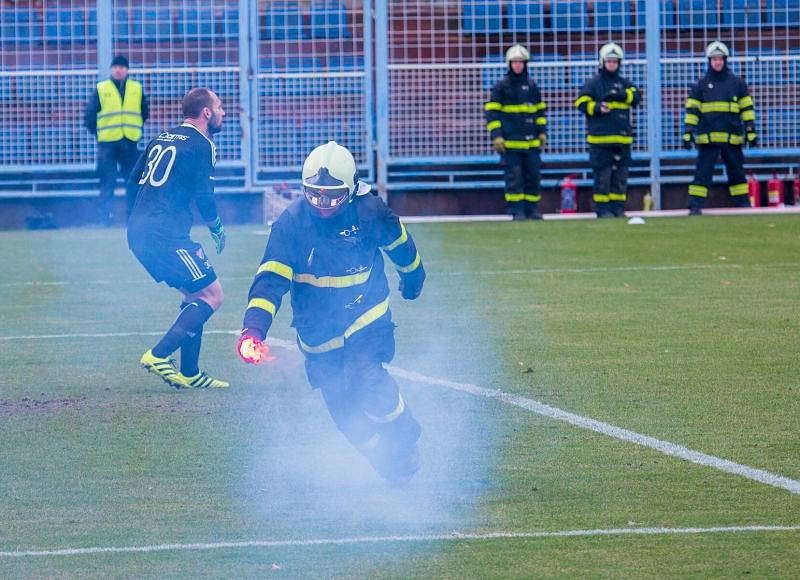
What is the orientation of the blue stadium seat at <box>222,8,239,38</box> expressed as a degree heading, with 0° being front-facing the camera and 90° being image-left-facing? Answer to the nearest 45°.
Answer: approximately 0°

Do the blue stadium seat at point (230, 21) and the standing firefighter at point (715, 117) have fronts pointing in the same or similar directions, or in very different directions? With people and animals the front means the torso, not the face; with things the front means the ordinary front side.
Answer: same or similar directions

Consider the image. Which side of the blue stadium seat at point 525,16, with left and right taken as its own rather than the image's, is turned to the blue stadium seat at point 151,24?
right

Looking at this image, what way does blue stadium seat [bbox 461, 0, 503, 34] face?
toward the camera

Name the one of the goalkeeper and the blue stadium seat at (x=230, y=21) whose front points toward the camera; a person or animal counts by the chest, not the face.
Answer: the blue stadium seat

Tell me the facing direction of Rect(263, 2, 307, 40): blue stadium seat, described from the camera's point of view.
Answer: facing the viewer

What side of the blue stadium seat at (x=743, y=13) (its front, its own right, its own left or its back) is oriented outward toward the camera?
front

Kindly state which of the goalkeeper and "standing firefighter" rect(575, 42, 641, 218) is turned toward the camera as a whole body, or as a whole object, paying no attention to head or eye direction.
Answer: the standing firefighter

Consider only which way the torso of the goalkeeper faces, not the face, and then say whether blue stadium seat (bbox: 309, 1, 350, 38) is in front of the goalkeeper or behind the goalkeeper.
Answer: in front

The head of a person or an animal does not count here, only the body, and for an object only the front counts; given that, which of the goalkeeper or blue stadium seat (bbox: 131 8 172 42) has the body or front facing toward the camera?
the blue stadium seat

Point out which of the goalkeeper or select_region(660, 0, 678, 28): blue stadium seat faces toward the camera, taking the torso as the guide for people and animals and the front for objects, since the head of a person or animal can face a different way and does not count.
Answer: the blue stadium seat

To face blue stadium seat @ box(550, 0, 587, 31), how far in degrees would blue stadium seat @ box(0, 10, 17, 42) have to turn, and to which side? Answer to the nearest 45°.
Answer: approximately 90° to its left
